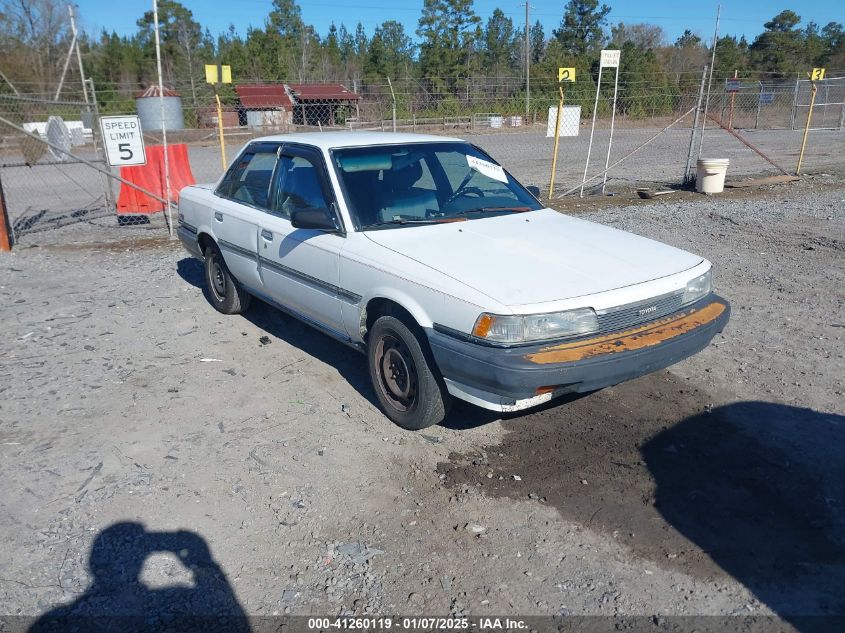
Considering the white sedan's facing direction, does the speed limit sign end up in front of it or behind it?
behind

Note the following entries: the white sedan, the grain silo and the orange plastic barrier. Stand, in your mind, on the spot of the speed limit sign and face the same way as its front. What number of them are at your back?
2

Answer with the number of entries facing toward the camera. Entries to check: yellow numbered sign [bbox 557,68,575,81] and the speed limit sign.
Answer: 2

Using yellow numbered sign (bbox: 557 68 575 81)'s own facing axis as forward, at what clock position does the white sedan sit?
The white sedan is roughly at 12 o'clock from the yellow numbered sign.

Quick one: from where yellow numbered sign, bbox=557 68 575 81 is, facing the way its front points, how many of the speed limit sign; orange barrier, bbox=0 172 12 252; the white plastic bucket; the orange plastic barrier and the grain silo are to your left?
1

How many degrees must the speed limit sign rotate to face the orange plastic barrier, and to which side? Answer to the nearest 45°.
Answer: approximately 180°

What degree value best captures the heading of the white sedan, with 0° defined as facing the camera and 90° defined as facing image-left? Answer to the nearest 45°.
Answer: approximately 315°

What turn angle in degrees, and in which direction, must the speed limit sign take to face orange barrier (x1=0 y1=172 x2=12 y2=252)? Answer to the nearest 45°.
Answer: approximately 90° to its right

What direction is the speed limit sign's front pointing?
toward the camera

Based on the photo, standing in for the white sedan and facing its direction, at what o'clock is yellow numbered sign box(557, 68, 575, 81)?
The yellow numbered sign is roughly at 8 o'clock from the white sedan.

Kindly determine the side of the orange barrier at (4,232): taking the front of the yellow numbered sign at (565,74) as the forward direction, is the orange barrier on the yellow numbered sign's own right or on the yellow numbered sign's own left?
on the yellow numbered sign's own right

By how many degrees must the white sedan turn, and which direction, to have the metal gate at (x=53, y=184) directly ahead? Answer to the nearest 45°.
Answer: approximately 180°

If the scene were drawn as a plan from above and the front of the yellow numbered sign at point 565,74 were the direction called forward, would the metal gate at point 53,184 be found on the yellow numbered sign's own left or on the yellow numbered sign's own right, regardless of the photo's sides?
on the yellow numbered sign's own right

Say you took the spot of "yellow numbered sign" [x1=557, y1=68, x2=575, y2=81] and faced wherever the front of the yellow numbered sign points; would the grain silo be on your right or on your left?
on your right

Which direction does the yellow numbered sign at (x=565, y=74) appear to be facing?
toward the camera
